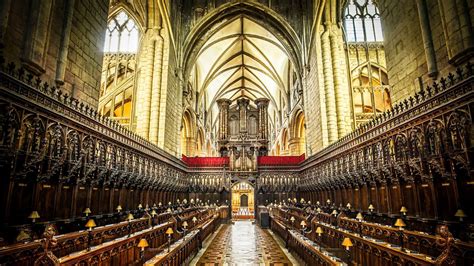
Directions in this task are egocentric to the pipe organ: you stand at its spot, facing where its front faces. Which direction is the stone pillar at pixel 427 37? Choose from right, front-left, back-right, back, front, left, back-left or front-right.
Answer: front

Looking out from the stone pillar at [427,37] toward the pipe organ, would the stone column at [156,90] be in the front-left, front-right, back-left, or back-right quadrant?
front-left

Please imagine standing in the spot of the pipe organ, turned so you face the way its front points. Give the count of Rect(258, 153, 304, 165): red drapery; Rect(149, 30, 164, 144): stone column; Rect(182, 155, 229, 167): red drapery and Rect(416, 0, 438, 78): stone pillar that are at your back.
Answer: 0

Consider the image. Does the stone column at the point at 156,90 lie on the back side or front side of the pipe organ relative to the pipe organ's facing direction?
on the front side

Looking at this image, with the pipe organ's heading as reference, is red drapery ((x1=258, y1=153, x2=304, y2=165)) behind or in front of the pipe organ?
in front

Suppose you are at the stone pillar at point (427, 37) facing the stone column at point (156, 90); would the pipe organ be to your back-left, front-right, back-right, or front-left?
front-right

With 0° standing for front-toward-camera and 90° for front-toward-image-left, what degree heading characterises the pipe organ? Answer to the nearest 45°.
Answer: approximately 0°

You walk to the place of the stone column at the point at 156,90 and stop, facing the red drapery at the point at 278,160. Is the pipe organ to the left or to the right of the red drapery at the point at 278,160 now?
left

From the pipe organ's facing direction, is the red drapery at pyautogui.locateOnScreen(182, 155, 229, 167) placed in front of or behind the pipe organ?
in front
